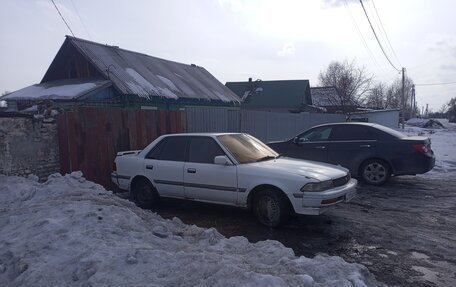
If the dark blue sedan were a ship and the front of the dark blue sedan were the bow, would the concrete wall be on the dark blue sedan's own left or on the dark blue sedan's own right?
on the dark blue sedan's own left

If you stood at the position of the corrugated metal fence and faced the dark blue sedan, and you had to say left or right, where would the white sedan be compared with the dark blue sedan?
right

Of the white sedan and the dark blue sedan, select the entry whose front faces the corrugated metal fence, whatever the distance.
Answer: the dark blue sedan

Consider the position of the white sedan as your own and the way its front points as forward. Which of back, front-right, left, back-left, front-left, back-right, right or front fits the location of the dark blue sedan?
left

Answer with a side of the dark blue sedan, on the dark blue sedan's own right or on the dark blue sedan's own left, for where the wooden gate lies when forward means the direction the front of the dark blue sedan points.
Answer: on the dark blue sedan's own left

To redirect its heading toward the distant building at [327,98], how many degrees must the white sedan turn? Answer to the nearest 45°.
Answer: approximately 135° to its left

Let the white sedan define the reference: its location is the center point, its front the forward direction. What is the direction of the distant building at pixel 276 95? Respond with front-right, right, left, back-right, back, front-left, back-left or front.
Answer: back-left

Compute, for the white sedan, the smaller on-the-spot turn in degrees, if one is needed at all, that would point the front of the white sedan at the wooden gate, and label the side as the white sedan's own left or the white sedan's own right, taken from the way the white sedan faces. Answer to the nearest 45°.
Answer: approximately 180°

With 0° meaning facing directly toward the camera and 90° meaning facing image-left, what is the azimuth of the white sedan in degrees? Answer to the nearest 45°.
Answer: approximately 315°

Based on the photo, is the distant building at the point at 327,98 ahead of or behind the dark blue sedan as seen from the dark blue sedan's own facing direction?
ahead

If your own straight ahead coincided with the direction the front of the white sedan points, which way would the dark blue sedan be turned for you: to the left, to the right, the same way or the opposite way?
the opposite way

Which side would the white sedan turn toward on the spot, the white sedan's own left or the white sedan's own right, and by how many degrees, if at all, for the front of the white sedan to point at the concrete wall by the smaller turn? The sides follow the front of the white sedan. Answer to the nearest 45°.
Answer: approximately 135° to the white sedan's own right

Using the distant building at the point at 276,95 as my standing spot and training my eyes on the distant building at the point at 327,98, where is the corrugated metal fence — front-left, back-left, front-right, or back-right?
back-right

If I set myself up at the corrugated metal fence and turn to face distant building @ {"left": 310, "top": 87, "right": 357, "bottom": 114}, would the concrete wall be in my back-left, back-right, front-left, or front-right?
back-left

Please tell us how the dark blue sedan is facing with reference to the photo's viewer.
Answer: facing away from the viewer and to the left of the viewer

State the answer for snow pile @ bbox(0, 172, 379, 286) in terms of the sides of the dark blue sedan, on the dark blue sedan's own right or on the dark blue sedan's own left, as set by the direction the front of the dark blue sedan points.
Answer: on the dark blue sedan's own left
